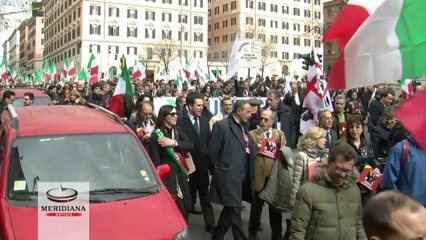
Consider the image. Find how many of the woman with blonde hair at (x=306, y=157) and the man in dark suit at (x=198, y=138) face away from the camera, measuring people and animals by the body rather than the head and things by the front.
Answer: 0

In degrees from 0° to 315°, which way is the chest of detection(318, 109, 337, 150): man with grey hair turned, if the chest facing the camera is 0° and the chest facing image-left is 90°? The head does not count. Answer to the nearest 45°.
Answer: approximately 315°

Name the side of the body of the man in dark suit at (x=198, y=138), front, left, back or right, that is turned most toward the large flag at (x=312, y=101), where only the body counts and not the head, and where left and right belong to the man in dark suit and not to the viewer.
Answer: left

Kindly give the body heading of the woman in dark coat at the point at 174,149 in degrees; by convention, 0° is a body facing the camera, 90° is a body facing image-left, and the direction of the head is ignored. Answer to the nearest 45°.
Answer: approximately 315°

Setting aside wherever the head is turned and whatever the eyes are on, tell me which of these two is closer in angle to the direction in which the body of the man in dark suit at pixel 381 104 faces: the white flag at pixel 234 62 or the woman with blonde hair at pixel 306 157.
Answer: the woman with blonde hair

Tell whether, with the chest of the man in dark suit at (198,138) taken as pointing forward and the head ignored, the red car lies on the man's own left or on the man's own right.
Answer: on the man's own right

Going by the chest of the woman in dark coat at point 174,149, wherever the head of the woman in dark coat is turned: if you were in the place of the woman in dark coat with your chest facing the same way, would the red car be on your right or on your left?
on your right

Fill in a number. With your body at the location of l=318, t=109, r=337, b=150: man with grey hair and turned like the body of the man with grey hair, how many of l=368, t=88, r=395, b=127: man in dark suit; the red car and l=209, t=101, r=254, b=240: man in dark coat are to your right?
2

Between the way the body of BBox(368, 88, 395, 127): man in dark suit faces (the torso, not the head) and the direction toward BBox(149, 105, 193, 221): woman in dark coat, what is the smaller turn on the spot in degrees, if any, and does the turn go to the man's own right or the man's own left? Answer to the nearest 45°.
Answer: approximately 45° to the man's own right
